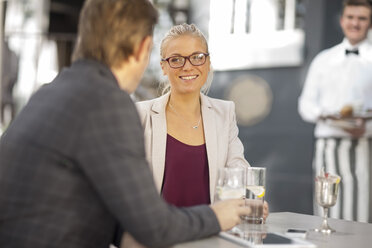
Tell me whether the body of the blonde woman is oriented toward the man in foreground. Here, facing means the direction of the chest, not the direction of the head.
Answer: yes

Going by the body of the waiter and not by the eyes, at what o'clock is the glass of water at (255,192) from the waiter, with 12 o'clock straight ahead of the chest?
The glass of water is roughly at 12 o'clock from the waiter.

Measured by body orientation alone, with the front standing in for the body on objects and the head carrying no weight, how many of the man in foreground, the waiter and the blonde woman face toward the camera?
2

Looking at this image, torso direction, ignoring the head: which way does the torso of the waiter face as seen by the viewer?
toward the camera

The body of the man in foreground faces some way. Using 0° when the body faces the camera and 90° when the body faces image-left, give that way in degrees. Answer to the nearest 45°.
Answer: approximately 225°

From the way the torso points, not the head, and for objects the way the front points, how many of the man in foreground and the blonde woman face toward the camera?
1

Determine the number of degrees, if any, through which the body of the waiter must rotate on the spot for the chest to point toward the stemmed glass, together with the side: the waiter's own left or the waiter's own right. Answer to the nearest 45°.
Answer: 0° — they already face it

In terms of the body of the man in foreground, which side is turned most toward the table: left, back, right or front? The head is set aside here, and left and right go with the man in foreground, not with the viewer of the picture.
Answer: front

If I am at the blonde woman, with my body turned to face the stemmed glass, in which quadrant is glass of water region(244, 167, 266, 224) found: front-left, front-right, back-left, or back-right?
front-right

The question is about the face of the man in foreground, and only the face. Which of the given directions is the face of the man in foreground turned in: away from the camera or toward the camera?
away from the camera

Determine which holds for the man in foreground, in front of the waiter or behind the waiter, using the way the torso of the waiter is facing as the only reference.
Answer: in front

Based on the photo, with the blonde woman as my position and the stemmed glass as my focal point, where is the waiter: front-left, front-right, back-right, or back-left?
back-left
